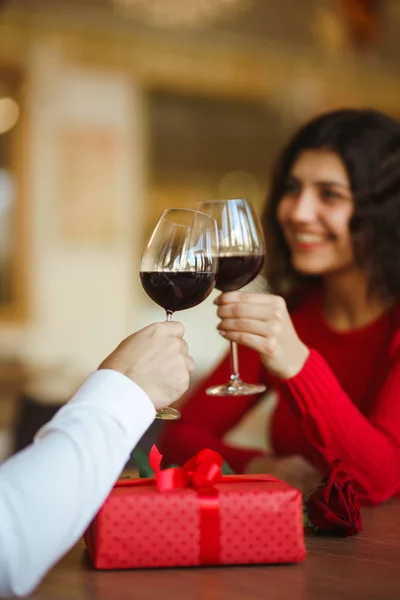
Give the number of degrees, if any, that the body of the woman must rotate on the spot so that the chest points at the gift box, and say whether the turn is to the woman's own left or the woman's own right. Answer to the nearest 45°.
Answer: approximately 45° to the woman's own left

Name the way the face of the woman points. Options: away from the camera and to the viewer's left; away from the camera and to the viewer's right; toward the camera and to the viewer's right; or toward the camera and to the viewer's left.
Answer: toward the camera and to the viewer's left

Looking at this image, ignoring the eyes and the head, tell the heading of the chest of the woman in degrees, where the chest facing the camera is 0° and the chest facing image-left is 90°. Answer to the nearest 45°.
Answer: approximately 45°
